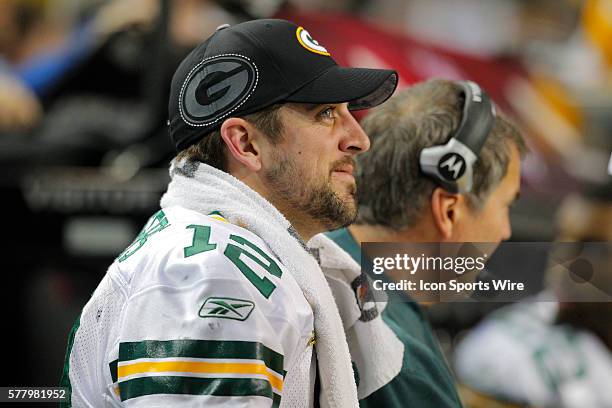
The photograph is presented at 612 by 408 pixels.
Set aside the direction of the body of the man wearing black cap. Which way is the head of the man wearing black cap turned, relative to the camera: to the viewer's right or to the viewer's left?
to the viewer's right

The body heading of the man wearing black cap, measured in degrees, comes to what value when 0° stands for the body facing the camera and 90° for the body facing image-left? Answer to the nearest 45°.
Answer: approximately 270°

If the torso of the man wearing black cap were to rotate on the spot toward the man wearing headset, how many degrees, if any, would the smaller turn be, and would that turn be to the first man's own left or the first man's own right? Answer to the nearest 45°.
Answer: approximately 45° to the first man's own left
